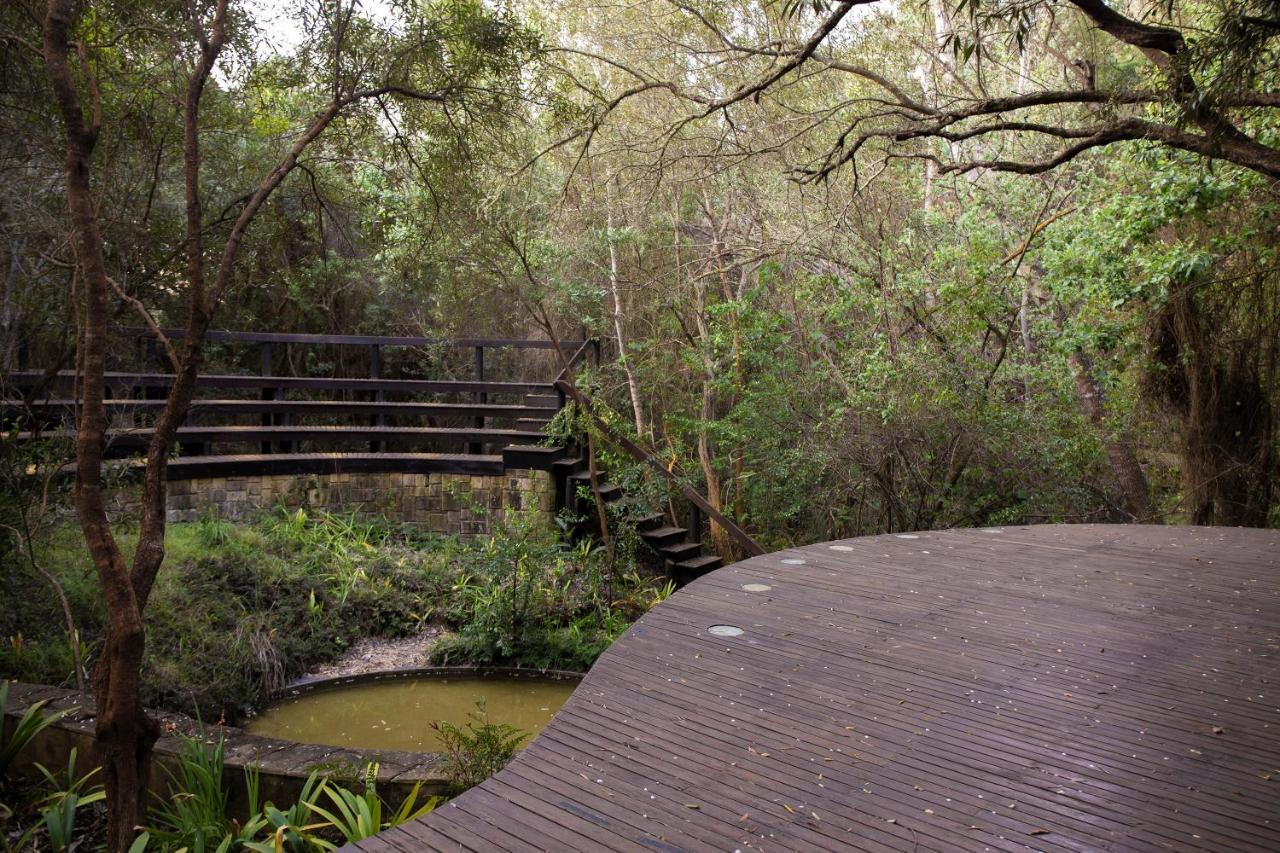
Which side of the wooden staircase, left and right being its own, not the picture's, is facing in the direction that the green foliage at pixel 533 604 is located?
right

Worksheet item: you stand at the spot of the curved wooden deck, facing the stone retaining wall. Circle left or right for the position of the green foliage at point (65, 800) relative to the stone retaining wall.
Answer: left

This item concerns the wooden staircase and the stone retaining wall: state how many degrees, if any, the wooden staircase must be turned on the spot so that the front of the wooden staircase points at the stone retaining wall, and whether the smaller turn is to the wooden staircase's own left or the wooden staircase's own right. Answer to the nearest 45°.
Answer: approximately 135° to the wooden staircase's own right

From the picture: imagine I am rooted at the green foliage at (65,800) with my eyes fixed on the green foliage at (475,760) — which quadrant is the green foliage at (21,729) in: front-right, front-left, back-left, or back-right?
back-left

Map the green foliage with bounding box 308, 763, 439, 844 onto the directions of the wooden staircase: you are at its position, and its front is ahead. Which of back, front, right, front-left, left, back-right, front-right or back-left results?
front-right

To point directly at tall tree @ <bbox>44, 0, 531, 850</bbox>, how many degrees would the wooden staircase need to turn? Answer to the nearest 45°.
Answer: approximately 45° to its right

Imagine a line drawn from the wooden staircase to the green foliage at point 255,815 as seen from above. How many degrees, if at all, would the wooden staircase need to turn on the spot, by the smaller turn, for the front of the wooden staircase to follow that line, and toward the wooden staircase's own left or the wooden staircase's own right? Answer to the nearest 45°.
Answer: approximately 45° to the wooden staircase's own right

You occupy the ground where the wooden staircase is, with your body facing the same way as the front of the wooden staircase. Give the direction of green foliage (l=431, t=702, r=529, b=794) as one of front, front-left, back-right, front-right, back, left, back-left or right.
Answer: front-right

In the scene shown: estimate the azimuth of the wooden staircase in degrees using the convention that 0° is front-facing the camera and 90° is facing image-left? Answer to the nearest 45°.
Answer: approximately 315°

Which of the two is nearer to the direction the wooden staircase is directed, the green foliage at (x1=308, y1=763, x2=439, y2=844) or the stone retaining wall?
the green foliage
